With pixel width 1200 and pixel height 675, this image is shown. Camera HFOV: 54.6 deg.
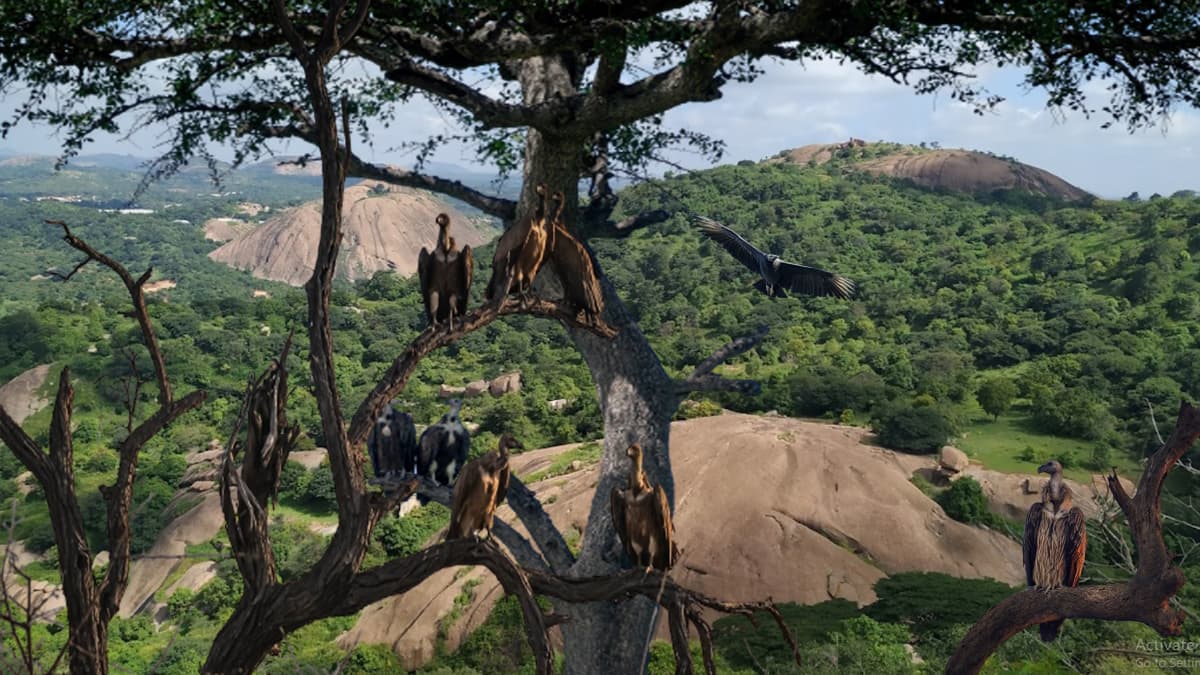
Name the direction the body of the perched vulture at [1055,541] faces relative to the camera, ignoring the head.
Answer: toward the camera

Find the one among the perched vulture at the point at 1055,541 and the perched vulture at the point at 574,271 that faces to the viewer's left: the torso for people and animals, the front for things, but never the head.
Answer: the perched vulture at the point at 574,271

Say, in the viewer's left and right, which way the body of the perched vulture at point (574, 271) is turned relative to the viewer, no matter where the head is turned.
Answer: facing to the left of the viewer

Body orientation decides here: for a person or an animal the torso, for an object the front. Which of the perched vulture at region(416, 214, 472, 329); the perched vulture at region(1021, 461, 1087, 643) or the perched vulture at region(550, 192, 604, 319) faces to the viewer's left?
the perched vulture at region(550, 192, 604, 319)

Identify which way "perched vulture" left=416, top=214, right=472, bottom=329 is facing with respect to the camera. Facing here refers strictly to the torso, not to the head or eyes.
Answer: toward the camera

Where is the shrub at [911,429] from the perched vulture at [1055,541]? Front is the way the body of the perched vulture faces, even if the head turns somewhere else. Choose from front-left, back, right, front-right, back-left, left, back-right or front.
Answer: back

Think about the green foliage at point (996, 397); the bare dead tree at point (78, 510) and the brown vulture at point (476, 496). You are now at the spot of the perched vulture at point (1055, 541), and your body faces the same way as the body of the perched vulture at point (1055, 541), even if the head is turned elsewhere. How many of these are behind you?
1

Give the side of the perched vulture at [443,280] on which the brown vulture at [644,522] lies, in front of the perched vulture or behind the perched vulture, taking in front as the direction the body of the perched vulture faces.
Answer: in front

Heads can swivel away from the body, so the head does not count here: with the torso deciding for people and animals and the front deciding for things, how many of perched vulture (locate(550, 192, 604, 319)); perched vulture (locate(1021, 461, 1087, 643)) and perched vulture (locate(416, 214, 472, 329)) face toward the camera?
2
